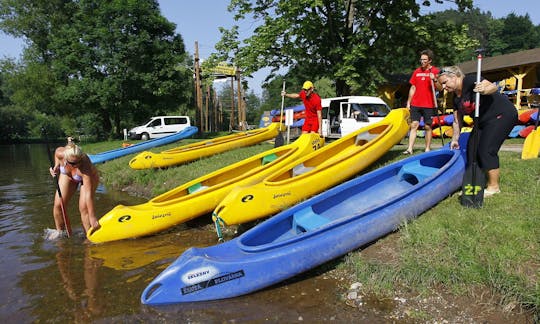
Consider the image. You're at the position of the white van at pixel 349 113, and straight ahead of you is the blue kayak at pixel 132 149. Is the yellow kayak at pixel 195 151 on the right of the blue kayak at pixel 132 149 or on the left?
left

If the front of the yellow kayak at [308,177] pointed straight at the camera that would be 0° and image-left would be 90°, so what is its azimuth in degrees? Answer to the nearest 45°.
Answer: approximately 45°

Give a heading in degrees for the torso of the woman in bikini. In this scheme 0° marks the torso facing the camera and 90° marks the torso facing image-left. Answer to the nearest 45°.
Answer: approximately 0°

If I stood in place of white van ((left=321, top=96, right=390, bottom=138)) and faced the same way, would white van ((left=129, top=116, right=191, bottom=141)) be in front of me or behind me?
behind

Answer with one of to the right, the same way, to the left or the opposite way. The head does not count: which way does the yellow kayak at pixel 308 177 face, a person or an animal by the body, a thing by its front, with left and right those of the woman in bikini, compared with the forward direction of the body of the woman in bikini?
to the right

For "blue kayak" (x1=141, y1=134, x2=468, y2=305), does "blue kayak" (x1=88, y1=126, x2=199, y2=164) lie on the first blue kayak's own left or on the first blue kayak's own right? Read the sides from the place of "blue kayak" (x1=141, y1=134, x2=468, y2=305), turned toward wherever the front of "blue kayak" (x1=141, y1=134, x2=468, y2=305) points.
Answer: on the first blue kayak's own right

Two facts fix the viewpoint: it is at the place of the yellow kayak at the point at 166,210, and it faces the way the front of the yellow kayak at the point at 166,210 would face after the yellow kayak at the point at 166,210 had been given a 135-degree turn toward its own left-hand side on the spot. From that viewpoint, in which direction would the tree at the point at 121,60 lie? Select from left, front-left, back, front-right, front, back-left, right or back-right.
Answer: left
